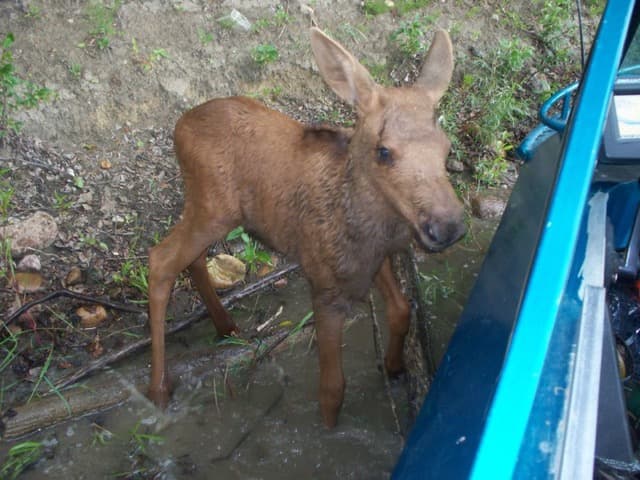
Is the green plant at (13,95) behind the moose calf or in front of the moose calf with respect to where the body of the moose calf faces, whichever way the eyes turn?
behind

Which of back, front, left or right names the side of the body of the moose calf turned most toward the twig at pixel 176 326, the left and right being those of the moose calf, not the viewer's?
back

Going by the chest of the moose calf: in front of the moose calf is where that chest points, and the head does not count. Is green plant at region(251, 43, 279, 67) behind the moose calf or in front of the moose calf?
behind

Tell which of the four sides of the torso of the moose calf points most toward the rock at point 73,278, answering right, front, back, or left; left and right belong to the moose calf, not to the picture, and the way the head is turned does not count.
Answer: back

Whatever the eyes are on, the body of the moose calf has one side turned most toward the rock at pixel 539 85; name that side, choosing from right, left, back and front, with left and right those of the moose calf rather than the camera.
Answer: left

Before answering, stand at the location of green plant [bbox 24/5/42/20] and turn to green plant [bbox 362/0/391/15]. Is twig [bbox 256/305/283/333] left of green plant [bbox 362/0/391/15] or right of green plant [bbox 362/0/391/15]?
right

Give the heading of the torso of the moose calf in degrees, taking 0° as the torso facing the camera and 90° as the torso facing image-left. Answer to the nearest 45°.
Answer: approximately 315°

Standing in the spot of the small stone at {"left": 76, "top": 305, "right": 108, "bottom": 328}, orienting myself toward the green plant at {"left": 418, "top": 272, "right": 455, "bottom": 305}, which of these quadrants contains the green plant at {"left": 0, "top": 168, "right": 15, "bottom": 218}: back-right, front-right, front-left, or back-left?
back-left

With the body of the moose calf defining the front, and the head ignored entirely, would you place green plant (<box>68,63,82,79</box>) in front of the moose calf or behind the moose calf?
behind

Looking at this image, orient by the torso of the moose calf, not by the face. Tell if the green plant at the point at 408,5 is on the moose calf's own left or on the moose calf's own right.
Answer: on the moose calf's own left

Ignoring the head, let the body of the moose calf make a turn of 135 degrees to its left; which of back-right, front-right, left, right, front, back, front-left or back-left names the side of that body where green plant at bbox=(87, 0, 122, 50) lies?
front-left
